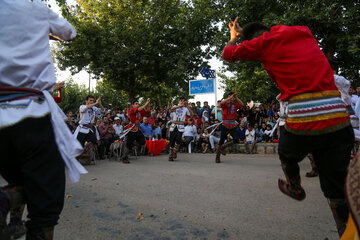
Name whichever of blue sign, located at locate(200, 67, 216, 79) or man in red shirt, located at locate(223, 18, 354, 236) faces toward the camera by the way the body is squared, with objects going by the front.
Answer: the blue sign

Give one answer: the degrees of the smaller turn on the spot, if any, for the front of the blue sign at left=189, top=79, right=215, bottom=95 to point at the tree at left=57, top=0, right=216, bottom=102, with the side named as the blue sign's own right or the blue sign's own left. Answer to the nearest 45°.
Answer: approximately 135° to the blue sign's own right

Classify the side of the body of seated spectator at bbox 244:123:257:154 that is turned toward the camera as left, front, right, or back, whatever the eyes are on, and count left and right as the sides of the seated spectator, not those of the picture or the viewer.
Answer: front

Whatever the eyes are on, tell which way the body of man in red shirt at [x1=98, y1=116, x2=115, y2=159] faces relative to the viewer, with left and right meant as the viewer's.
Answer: facing the viewer and to the right of the viewer

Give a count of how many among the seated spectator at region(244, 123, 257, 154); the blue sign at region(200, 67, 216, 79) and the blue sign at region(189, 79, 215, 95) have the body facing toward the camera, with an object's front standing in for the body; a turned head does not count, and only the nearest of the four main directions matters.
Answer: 3

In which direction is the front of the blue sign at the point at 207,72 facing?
toward the camera

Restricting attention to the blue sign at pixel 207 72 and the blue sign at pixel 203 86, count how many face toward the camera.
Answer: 2

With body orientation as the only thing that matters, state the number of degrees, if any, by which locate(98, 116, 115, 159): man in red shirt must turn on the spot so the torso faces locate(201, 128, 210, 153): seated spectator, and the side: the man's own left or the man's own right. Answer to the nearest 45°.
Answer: approximately 45° to the man's own left

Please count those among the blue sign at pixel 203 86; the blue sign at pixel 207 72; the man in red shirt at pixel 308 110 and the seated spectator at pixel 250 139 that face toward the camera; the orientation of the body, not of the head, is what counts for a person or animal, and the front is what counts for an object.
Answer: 3

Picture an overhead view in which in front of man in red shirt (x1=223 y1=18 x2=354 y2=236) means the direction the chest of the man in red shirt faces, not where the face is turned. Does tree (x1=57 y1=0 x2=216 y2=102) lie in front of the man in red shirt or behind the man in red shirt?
in front

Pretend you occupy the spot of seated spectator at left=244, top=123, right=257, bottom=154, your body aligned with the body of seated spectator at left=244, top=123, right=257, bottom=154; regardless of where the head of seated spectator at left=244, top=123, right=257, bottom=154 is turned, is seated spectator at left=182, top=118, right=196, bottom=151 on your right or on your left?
on your right
